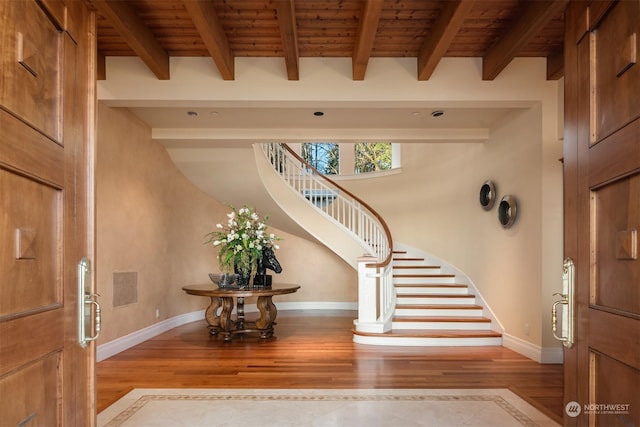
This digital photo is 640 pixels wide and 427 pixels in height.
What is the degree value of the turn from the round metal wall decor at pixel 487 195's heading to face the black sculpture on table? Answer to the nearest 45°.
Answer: approximately 45° to its right

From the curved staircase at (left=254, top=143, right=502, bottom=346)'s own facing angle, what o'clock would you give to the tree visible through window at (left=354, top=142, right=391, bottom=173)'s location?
The tree visible through window is roughly at 6 o'clock from the curved staircase.

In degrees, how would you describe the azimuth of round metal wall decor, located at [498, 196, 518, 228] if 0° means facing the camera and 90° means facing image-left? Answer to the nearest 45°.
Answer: approximately 45°

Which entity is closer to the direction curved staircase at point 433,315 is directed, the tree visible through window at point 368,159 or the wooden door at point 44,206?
the wooden door

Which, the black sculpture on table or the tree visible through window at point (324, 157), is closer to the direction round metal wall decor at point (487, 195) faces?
the black sculpture on table

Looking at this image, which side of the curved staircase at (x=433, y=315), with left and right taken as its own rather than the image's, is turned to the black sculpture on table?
right

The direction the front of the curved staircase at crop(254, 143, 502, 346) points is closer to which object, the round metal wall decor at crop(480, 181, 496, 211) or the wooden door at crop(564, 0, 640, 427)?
the wooden door

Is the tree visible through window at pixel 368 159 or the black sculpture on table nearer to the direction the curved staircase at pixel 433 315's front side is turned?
the black sculpture on table

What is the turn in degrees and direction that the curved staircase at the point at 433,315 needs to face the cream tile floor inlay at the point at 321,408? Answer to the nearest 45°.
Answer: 0° — it already faces it
